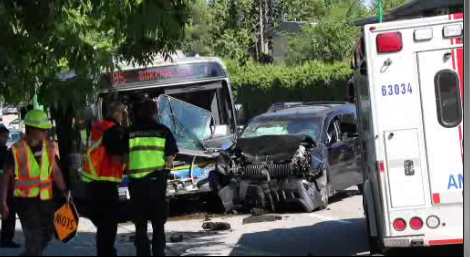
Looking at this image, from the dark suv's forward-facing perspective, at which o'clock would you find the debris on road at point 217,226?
The debris on road is roughly at 12 o'clock from the dark suv.

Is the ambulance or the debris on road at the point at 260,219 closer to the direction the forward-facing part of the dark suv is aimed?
the debris on road

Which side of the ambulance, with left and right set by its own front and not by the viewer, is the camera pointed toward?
back

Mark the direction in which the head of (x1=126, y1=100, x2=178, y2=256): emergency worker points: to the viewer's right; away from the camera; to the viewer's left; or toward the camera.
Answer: away from the camera

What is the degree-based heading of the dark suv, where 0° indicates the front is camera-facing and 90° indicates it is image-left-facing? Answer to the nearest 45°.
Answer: approximately 45°

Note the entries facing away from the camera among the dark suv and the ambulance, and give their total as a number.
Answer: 1

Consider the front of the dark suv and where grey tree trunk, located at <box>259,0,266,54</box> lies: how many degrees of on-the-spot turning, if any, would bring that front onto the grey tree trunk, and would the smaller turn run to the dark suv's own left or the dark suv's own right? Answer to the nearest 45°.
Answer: approximately 135° to the dark suv's own right

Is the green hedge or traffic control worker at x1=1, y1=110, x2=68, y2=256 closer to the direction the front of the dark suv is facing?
the traffic control worker

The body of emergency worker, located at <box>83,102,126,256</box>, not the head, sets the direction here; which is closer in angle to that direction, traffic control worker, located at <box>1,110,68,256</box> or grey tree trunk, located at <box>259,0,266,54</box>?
the grey tree trunk

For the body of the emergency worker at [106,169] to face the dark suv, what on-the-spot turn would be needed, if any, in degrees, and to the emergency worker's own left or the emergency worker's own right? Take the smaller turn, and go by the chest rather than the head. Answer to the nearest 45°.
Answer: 0° — they already face it

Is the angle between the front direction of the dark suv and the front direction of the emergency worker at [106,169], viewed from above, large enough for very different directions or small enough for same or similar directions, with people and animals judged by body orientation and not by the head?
very different directions
